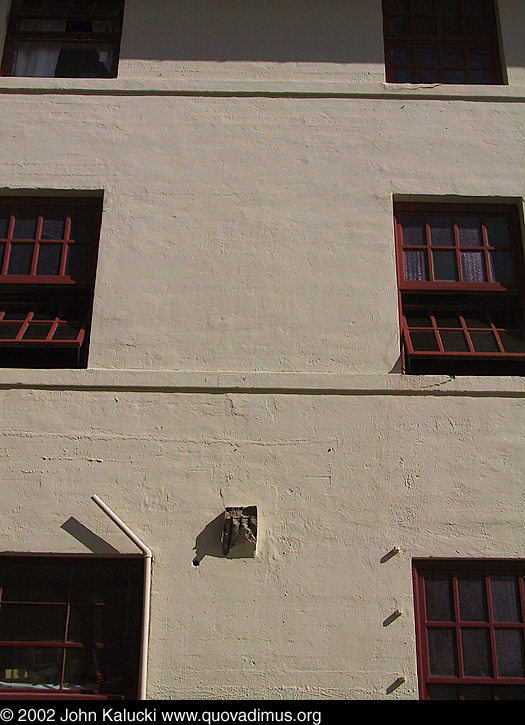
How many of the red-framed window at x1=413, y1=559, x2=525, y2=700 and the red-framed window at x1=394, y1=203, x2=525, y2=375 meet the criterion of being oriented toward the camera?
2

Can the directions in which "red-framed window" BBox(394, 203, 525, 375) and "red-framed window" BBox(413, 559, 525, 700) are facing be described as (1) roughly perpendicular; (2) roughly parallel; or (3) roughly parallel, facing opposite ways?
roughly parallel

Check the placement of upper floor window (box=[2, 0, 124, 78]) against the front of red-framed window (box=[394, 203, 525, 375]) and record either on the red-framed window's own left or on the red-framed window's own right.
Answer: on the red-framed window's own right

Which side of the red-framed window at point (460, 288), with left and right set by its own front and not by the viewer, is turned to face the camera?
front

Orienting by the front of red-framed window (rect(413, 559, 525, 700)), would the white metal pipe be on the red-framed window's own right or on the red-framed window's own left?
on the red-framed window's own right

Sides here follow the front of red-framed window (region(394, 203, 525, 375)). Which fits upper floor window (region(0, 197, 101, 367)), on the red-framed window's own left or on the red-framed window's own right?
on the red-framed window's own right

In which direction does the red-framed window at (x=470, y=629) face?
toward the camera
